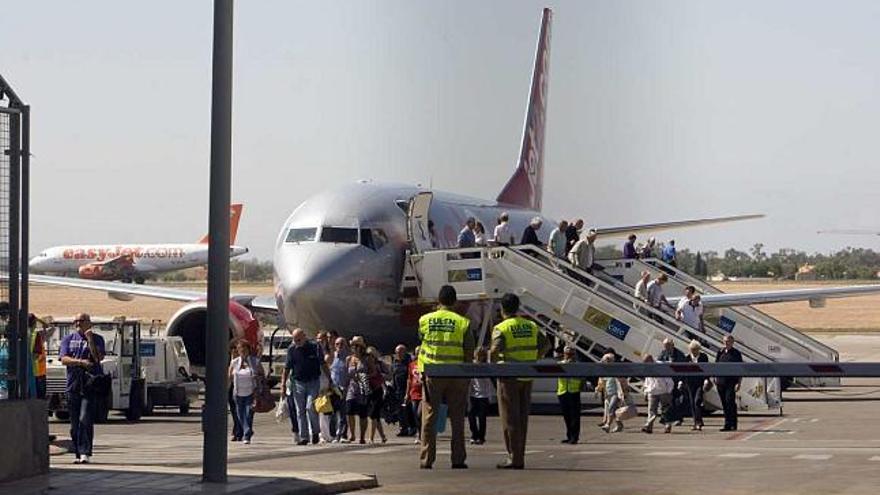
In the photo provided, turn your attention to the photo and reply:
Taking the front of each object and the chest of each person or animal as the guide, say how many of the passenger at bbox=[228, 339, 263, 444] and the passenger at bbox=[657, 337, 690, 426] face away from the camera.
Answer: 0

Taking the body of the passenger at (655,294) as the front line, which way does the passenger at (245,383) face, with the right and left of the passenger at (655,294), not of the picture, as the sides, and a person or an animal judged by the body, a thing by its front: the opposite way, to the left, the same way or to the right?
to the right

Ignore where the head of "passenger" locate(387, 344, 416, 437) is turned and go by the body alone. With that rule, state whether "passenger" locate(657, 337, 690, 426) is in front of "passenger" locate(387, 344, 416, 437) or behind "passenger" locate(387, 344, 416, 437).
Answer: behind

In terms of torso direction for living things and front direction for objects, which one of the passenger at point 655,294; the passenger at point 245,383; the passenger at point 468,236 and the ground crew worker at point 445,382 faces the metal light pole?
the passenger at point 245,383

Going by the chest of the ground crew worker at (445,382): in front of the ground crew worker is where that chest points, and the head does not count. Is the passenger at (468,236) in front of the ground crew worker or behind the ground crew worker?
in front

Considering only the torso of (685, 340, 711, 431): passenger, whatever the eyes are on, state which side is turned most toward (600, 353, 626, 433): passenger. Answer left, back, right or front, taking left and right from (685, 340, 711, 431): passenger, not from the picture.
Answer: right

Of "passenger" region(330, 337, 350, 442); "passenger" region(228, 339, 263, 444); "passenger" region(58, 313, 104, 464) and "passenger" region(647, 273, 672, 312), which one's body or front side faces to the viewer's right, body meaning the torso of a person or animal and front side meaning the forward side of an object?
"passenger" region(647, 273, 672, 312)

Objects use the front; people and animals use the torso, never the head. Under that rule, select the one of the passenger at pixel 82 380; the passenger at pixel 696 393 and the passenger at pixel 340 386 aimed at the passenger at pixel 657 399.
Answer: the passenger at pixel 696 393

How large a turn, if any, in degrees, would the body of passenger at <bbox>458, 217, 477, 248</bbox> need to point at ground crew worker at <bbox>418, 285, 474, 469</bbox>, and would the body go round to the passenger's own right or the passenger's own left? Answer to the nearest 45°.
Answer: approximately 90° to the passenger's own right

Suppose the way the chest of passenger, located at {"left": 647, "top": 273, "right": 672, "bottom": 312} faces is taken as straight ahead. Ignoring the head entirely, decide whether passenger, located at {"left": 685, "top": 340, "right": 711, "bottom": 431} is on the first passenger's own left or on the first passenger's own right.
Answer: on the first passenger's own right

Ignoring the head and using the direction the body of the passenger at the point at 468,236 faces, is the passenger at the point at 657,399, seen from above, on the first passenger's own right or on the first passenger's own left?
on the first passenger's own right

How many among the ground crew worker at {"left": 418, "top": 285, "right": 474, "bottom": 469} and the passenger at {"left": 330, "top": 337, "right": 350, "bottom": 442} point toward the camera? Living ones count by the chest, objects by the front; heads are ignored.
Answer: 1
